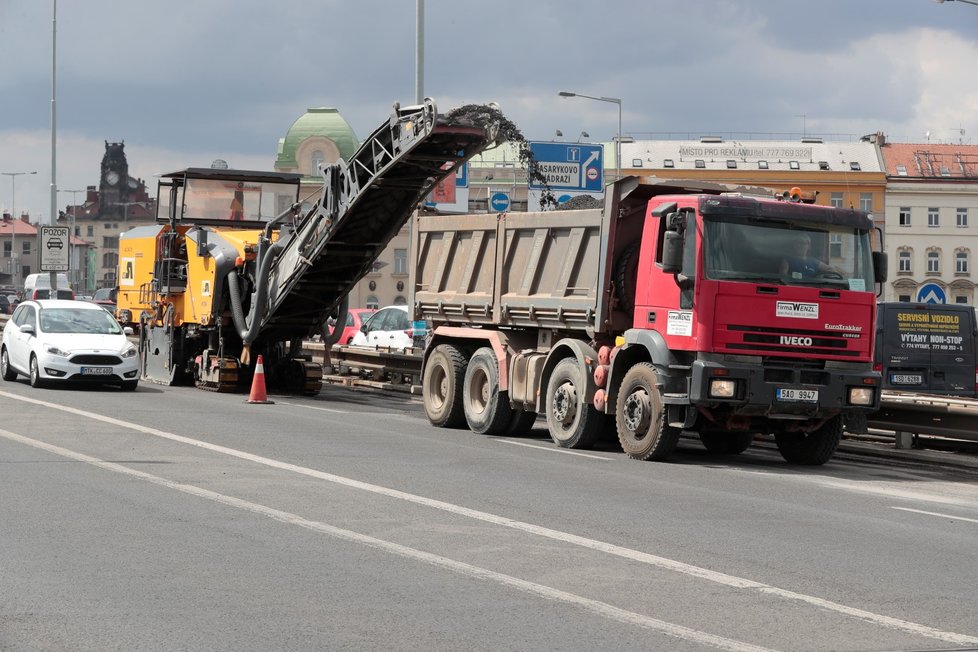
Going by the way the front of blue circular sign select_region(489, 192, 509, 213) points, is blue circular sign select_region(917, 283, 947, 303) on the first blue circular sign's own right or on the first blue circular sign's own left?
on the first blue circular sign's own left

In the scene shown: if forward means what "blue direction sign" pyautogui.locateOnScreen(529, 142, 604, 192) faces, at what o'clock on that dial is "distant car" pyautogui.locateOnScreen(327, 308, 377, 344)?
The distant car is roughly at 3 o'clock from the blue direction sign.

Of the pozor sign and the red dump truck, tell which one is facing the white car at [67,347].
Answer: the pozor sign

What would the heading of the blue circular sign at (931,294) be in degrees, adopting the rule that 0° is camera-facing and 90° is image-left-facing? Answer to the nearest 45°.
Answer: approximately 0°

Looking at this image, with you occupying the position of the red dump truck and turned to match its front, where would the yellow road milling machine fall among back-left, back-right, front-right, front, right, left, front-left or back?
back

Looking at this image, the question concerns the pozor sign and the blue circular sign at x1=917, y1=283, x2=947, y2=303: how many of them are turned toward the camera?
2

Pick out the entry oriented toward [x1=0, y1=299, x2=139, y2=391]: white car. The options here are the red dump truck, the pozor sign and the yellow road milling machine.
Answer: the pozor sign
